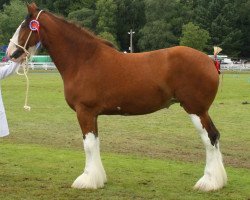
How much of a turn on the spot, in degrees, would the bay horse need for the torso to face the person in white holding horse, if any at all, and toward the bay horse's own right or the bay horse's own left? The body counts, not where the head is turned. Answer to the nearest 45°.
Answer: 0° — it already faces them

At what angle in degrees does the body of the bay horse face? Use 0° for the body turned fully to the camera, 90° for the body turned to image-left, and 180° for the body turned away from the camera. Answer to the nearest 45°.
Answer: approximately 90°
